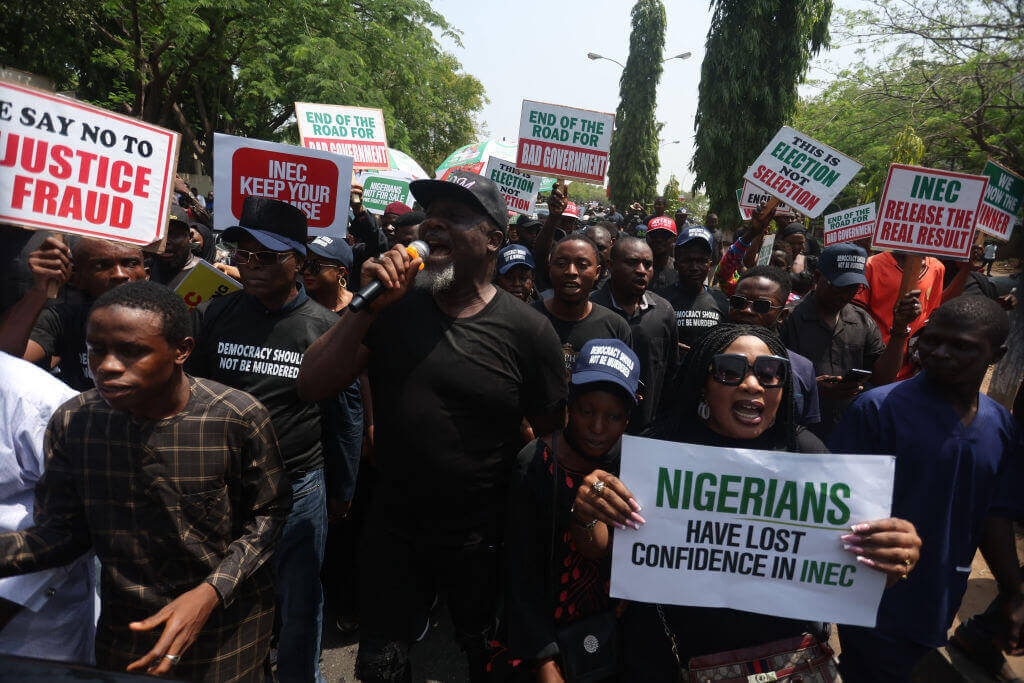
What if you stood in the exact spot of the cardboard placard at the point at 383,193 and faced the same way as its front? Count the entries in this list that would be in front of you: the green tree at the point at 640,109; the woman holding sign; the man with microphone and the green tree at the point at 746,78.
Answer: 2

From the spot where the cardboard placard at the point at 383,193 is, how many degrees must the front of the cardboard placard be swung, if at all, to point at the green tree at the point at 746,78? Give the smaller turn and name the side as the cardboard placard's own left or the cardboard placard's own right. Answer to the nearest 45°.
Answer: approximately 135° to the cardboard placard's own left

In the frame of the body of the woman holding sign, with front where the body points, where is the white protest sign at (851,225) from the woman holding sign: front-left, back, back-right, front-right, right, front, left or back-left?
back

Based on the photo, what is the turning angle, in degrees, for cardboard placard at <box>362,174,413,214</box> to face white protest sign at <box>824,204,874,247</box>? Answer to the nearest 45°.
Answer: approximately 90° to its left

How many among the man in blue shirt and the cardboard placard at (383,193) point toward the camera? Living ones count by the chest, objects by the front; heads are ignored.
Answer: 2

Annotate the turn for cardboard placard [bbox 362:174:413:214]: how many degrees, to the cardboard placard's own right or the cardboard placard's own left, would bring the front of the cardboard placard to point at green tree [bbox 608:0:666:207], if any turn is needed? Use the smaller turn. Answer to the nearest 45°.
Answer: approximately 135° to the cardboard placard's own left

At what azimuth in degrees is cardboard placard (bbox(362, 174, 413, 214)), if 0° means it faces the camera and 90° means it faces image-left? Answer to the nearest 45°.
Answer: approximately 0°

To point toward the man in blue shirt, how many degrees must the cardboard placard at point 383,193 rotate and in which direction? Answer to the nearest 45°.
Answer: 0° — it already faces them

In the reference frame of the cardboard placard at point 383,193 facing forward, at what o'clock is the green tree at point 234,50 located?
The green tree is roughly at 5 o'clock from the cardboard placard.
